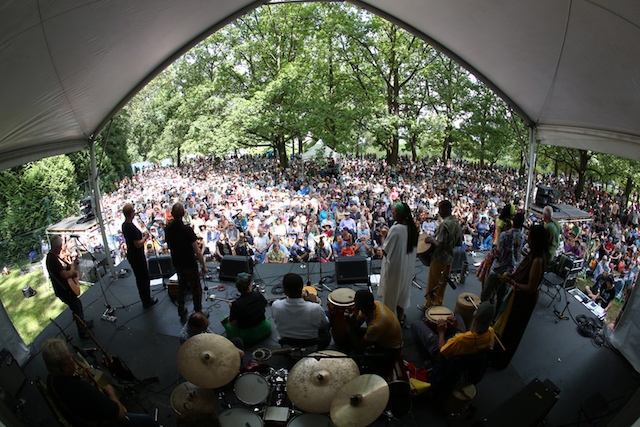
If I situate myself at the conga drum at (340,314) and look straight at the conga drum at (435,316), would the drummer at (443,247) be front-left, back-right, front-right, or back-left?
front-left

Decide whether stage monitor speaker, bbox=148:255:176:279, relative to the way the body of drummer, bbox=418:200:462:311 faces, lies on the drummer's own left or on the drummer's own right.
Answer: on the drummer's own left

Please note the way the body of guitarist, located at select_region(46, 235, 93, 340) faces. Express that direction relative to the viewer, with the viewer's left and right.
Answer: facing to the right of the viewer

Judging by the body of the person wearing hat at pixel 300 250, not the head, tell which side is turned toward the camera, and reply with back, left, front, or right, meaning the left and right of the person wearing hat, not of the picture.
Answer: front

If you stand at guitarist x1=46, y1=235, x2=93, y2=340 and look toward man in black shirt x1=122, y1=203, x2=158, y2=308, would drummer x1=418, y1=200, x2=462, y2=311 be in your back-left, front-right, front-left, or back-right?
front-right

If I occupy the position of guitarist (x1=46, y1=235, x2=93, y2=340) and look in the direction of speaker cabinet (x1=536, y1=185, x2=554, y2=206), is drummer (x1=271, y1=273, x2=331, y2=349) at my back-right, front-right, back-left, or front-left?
front-right

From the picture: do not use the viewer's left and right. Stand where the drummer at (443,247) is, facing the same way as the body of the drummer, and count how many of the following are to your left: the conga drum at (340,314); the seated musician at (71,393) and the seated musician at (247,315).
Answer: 3

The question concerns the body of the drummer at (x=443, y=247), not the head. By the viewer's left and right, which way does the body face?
facing away from the viewer and to the left of the viewer

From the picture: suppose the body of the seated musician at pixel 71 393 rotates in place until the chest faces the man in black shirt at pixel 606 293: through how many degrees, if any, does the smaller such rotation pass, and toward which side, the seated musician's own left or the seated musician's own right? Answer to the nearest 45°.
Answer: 0° — they already face them

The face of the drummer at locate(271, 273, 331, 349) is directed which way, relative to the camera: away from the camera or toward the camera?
away from the camera

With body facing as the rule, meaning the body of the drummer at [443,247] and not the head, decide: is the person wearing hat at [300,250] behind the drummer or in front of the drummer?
in front

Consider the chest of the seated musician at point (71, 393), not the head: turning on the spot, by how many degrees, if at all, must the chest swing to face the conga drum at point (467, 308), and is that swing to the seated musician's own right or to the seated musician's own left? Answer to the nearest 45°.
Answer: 0° — they already face it

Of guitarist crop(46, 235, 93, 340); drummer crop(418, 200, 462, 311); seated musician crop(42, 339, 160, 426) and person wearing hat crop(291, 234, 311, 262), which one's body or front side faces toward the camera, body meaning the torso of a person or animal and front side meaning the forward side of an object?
the person wearing hat
